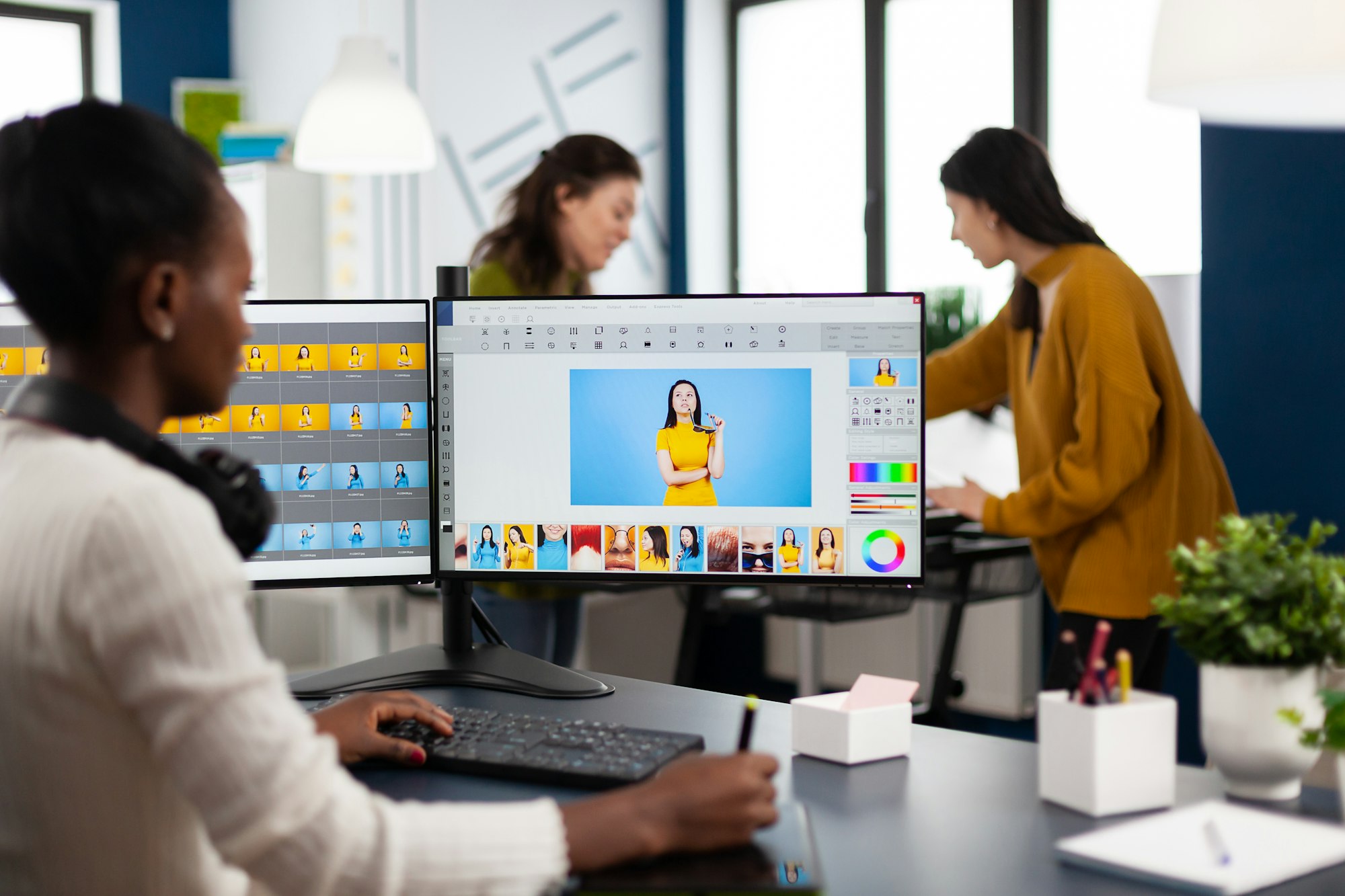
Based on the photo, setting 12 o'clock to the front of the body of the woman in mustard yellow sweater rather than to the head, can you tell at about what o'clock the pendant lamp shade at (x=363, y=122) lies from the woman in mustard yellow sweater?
The pendant lamp shade is roughly at 1 o'clock from the woman in mustard yellow sweater.

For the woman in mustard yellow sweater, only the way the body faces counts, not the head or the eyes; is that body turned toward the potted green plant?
no

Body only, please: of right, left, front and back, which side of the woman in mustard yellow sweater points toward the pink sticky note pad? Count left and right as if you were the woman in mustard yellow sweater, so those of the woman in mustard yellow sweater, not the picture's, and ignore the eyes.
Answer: left

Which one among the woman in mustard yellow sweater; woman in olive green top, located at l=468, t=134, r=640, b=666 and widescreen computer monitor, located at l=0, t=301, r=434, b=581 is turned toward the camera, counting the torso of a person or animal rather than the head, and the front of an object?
the widescreen computer monitor

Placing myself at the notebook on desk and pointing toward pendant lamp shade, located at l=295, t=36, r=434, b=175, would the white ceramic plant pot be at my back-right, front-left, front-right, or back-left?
front-right

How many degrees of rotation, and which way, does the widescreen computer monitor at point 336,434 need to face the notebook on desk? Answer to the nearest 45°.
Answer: approximately 45° to its left

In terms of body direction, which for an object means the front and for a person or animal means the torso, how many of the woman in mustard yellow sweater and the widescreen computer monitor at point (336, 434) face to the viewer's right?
0

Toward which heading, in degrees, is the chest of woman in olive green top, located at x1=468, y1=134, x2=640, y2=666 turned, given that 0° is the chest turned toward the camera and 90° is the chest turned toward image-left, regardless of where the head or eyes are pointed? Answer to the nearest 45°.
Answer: approximately 270°

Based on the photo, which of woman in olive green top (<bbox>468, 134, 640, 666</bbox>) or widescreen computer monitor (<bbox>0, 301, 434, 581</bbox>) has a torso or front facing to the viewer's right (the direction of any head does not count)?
the woman in olive green top

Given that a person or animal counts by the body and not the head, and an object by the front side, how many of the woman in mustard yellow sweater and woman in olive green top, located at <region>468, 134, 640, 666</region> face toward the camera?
0

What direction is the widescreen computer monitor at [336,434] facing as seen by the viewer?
toward the camera

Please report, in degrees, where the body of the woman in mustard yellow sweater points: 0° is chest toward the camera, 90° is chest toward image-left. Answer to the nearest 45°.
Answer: approximately 90°

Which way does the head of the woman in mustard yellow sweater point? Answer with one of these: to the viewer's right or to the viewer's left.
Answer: to the viewer's left

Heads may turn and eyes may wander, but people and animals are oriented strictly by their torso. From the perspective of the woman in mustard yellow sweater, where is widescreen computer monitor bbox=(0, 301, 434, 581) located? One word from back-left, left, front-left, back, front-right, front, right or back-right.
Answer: front-left
